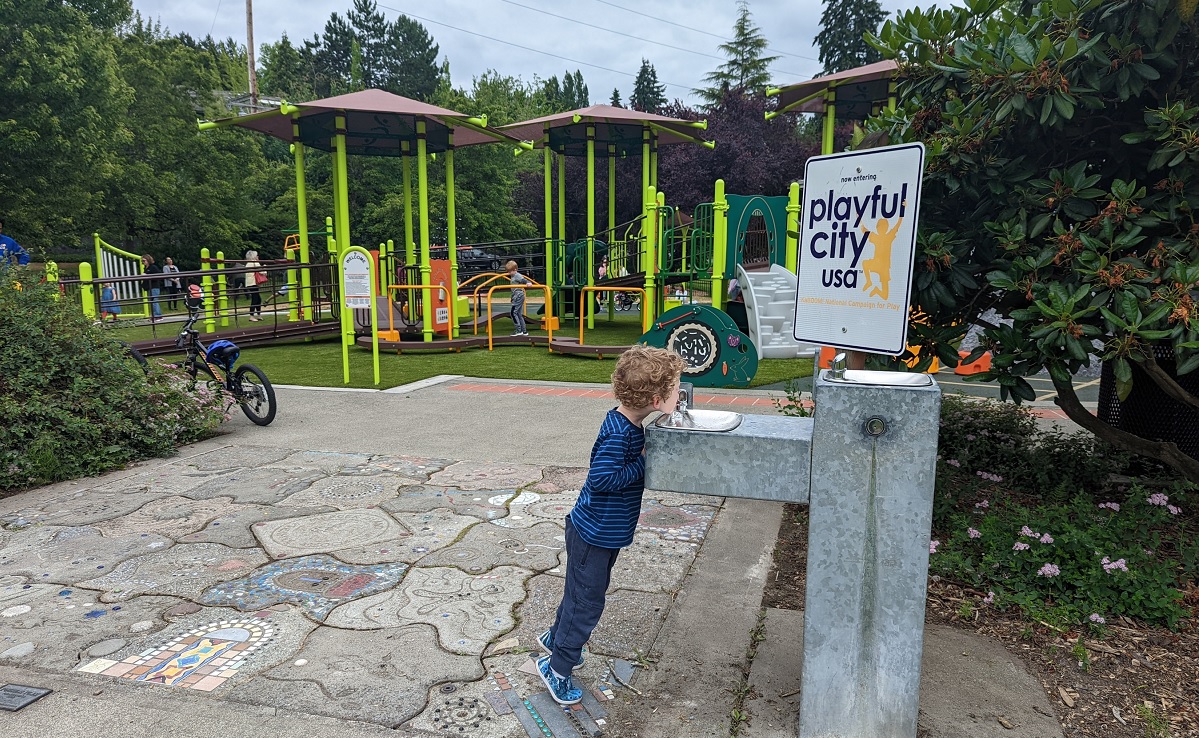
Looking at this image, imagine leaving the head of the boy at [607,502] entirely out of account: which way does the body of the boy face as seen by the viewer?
to the viewer's right

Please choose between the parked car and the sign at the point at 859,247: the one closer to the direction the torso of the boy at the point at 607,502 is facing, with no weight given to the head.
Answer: the sign

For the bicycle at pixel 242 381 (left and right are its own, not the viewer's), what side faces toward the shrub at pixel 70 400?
left

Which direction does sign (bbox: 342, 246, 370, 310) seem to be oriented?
toward the camera

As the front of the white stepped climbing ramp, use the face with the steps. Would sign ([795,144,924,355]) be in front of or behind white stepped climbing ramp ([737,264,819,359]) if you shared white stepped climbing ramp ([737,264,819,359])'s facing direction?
in front

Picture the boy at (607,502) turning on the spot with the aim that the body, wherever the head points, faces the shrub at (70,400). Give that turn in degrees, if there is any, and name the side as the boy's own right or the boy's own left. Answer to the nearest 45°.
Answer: approximately 135° to the boy's own left

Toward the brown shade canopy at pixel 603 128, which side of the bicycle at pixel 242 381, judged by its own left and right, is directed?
right

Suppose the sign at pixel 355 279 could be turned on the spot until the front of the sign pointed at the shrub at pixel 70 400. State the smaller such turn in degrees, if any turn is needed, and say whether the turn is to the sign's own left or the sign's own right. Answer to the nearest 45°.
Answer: approximately 45° to the sign's own right

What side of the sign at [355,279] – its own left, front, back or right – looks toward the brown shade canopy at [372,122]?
back

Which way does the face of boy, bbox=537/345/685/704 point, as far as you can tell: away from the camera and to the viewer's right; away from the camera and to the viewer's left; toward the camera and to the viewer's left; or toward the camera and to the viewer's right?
away from the camera and to the viewer's right
